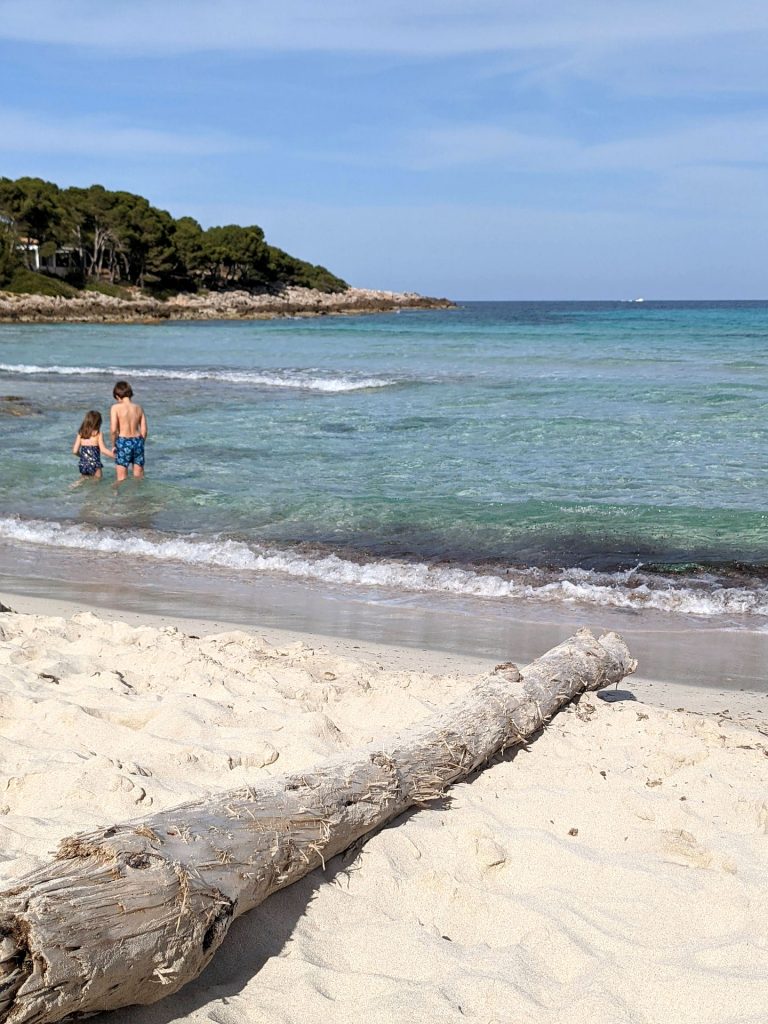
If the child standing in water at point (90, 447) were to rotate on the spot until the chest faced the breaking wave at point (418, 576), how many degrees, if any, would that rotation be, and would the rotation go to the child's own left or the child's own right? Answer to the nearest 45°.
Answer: approximately 135° to the child's own right

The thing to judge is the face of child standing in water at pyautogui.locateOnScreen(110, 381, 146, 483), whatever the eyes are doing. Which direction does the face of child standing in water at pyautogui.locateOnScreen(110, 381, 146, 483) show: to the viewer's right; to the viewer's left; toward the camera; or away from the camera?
away from the camera

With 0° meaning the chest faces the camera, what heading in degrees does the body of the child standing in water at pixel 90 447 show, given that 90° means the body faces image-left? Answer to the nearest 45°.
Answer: approximately 180°

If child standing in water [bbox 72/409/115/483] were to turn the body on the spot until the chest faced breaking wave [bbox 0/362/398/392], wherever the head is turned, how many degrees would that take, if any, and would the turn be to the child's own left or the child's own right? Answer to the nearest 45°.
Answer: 0° — they already face it

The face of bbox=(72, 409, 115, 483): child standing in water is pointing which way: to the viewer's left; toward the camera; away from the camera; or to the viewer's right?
away from the camera
